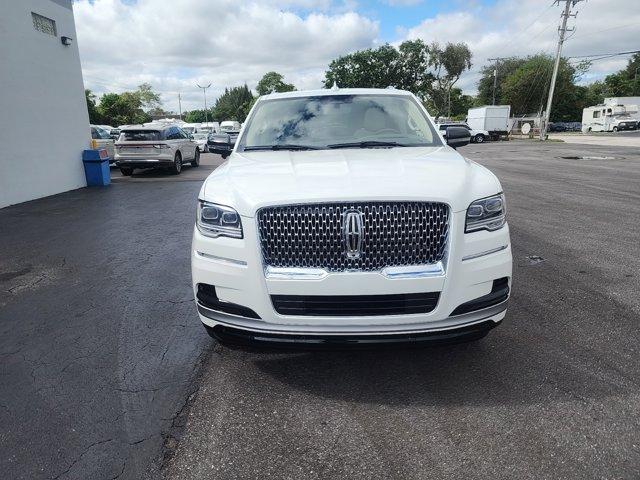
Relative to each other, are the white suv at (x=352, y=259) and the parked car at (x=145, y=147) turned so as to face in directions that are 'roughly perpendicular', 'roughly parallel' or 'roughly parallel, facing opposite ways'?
roughly parallel, facing opposite ways

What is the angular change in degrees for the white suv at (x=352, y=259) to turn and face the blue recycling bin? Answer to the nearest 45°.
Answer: approximately 135° to its right

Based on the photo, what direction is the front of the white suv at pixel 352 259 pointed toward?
toward the camera

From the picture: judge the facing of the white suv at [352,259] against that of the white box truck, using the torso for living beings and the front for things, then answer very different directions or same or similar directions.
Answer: very different directions

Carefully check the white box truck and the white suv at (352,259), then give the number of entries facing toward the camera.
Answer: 1

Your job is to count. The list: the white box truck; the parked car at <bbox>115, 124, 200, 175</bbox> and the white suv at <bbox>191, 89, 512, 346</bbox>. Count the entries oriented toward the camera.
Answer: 1

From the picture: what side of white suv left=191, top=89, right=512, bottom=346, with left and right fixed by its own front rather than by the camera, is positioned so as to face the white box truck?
back

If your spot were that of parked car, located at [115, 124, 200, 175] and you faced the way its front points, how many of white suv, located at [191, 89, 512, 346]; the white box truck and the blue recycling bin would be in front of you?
1
